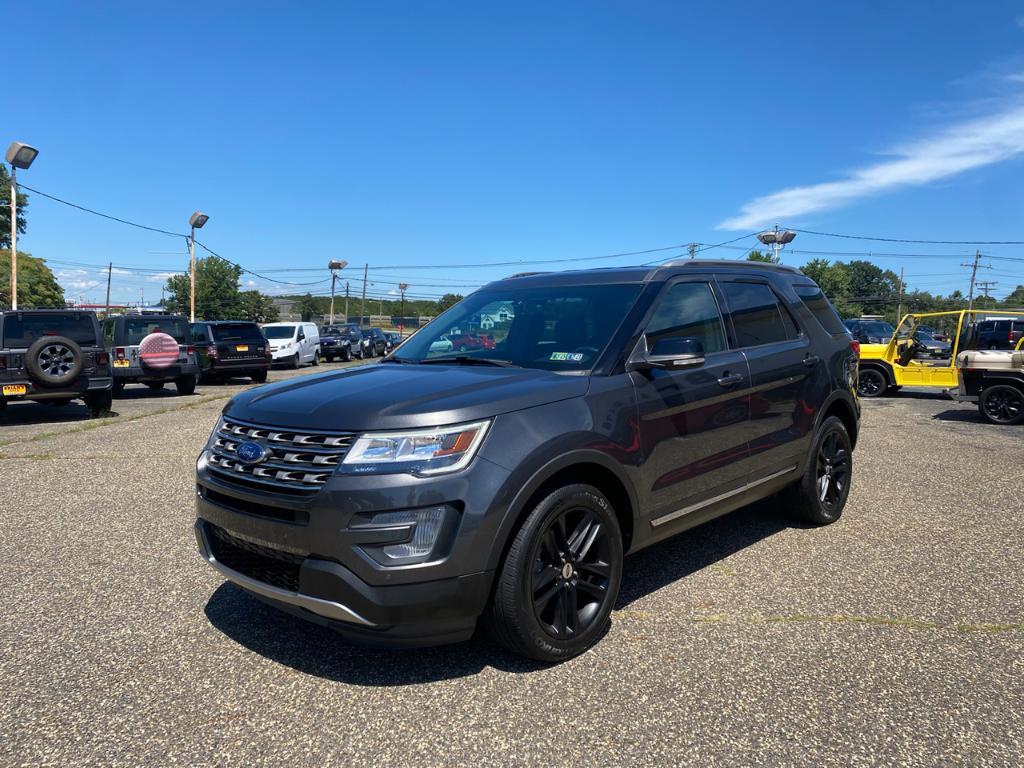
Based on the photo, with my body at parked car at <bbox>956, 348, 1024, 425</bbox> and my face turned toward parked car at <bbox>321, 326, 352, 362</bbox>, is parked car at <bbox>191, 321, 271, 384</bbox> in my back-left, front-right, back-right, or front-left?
front-left

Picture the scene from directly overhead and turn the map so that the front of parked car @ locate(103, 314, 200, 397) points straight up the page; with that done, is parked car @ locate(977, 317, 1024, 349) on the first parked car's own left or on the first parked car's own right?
on the first parked car's own right

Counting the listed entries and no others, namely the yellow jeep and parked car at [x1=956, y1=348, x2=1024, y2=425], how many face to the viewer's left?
2

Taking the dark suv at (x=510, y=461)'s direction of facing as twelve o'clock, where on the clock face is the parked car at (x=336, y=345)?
The parked car is roughly at 4 o'clock from the dark suv.

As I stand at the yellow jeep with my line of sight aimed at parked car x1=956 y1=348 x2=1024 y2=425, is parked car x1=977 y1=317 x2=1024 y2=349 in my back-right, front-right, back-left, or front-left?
back-left

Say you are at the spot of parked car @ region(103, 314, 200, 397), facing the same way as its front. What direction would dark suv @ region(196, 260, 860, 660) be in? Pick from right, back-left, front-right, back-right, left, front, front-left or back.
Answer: back

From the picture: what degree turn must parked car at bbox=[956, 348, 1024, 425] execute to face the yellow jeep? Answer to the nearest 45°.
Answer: approximately 45° to its right

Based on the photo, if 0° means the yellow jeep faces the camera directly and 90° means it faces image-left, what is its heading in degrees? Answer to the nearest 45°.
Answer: approximately 90°

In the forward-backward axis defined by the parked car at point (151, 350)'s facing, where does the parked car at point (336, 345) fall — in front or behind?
in front

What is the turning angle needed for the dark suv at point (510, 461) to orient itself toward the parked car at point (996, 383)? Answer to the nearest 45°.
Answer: approximately 180°

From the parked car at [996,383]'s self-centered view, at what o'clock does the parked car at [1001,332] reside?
the parked car at [1001,332] is roughly at 3 o'clock from the parked car at [996,383].

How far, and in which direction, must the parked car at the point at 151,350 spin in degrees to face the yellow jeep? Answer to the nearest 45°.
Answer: approximately 135° to its right

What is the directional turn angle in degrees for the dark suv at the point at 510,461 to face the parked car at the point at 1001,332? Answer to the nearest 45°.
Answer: approximately 180°

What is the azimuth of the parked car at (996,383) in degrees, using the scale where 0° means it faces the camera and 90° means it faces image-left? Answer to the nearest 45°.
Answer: approximately 90°

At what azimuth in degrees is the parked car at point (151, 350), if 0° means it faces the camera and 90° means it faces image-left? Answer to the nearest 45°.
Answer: approximately 180°

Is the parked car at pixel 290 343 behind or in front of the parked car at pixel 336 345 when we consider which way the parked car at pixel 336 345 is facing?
in front
